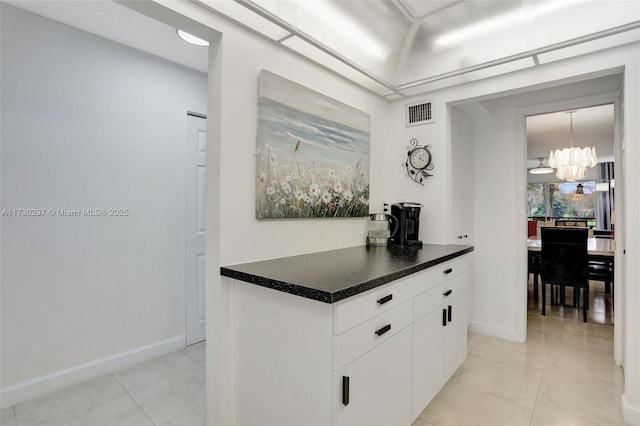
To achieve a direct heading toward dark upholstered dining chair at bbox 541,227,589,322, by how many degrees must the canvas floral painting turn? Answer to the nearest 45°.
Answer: approximately 90° to its left

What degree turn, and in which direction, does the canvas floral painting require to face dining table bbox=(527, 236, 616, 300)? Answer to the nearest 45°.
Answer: approximately 90° to its left

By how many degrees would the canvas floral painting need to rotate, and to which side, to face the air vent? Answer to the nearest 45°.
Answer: approximately 90° to its left

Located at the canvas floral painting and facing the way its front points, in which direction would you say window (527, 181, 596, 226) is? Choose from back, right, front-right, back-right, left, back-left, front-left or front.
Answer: left

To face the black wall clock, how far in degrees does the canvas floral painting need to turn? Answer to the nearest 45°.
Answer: approximately 90° to its left

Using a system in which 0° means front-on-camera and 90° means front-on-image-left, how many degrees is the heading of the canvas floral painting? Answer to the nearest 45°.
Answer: approximately 315°

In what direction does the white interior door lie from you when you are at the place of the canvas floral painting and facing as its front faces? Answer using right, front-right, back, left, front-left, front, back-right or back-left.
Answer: back

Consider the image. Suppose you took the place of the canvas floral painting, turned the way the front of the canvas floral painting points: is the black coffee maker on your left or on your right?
on your left

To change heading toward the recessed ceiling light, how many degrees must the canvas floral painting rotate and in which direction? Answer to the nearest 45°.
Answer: approximately 135° to its right
